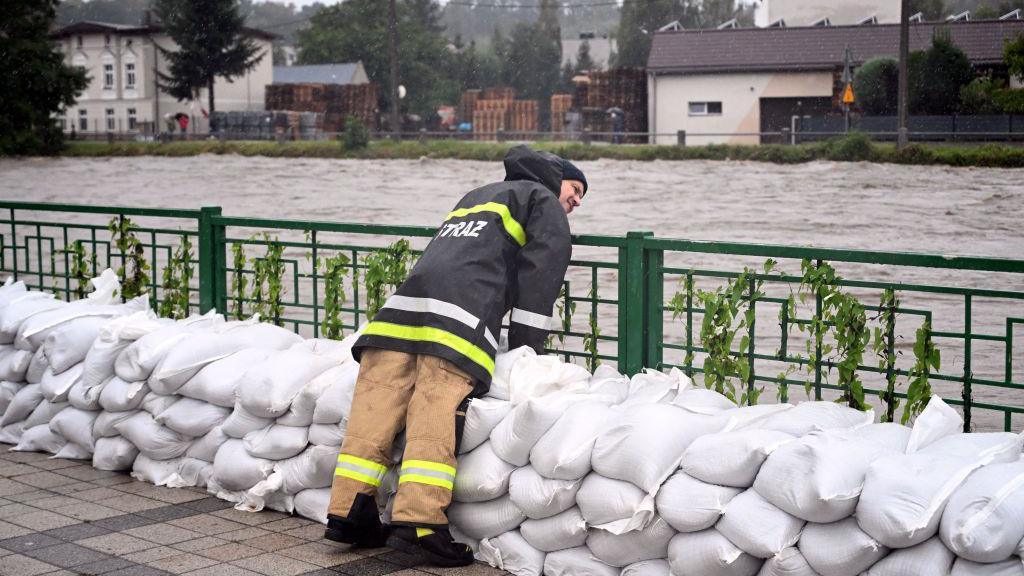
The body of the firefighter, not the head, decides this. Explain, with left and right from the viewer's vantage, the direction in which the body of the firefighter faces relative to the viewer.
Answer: facing away from the viewer and to the right of the viewer

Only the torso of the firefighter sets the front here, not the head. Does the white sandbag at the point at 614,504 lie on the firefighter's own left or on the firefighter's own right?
on the firefighter's own right

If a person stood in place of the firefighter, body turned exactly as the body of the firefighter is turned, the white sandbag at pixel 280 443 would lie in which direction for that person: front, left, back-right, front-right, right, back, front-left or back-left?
left

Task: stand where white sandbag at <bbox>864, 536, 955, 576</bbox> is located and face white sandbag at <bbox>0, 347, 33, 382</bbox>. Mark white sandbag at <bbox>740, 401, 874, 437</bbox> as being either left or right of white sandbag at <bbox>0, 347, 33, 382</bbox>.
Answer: right

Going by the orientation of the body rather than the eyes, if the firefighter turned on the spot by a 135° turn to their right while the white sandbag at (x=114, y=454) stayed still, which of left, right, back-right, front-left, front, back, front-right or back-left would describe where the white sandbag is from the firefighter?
back-right

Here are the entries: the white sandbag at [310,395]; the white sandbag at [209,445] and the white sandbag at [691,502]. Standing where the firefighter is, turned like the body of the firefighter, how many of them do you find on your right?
1

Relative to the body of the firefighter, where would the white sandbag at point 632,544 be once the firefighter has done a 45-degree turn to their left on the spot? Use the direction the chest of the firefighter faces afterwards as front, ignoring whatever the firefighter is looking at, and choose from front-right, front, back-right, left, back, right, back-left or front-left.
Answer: back-right

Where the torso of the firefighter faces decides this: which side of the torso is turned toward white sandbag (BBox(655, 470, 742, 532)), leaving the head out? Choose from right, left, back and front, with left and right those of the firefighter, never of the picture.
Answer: right

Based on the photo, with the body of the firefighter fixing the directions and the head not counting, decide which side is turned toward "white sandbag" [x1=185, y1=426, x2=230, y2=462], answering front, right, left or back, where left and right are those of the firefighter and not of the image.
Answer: left

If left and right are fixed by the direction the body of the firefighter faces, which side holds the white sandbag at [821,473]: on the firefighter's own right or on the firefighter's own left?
on the firefighter's own right

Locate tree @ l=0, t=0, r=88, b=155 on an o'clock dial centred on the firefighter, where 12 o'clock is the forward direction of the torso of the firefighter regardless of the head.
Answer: The tree is roughly at 10 o'clock from the firefighter.

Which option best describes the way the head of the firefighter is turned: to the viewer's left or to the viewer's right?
to the viewer's right

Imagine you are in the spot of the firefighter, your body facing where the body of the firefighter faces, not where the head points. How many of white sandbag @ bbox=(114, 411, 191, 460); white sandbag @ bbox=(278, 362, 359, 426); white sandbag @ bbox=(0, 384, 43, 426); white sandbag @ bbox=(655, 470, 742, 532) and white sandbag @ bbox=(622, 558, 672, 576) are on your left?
3

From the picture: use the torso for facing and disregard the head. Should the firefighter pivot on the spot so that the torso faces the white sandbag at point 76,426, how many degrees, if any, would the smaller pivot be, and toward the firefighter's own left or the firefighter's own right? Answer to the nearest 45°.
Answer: approximately 90° to the firefighter's own left

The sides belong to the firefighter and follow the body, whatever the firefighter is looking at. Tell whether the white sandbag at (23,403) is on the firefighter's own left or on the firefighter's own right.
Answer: on the firefighter's own left
